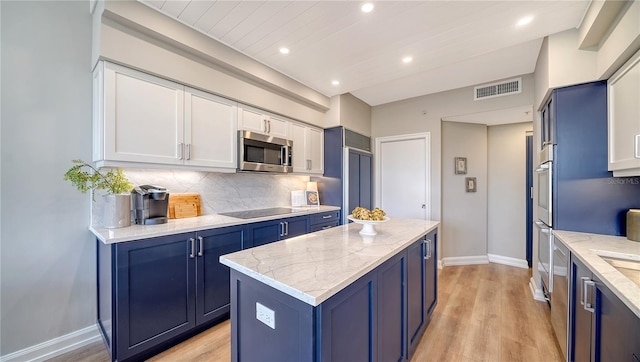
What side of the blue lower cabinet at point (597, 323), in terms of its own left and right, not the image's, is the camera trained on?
left

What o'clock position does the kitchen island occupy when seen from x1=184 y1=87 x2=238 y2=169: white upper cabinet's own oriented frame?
The kitchen island is roughly at 1 o'clock from the white upper cabinet.

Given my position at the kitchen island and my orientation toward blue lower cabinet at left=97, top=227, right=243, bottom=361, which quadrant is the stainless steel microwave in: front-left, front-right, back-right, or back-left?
front-right

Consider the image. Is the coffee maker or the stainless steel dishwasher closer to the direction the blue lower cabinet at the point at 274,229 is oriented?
the stainless steel dishwasher

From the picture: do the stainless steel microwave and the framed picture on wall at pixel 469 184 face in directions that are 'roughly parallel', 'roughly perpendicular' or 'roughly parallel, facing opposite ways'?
roughly perpendicular

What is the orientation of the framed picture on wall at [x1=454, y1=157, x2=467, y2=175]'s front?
toward the camera

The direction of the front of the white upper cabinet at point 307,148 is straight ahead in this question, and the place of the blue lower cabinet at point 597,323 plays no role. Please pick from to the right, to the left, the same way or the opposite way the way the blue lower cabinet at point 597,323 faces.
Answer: the opposite way

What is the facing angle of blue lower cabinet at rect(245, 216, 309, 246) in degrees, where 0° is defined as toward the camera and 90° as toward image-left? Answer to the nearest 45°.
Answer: approximately 315°

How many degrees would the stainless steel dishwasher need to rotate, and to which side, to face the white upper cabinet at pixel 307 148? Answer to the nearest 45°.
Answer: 0° — it already faces it

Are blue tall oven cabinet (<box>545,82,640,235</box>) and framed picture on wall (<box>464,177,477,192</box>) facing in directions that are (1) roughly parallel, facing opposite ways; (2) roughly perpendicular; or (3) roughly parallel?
roughly perpendicular

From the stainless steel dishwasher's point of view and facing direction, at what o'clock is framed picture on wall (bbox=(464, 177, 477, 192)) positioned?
The framed picture on wall is roughly at 2 o'clock from the stainless steel dishwasher.

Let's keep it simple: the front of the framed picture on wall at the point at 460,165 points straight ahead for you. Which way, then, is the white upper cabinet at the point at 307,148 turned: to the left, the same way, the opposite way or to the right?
to the left

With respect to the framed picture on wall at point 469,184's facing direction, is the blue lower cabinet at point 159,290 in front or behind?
in front

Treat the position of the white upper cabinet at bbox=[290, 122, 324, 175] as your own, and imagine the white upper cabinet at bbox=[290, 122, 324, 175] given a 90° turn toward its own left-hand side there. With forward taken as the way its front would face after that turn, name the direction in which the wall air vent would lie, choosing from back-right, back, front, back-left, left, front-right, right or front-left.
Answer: front-right

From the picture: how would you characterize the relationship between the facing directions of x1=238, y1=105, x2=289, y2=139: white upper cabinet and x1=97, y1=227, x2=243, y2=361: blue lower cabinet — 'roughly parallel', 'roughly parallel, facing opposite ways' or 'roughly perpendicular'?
roughly parallel

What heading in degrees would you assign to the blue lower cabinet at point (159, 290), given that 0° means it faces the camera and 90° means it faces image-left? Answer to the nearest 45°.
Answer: approximately 315°

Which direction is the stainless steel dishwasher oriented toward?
to the viewer's left

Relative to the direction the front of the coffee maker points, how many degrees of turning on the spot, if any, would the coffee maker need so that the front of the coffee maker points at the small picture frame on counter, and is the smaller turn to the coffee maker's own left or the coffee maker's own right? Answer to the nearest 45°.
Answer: approximately 45° to the coffee maker's own left

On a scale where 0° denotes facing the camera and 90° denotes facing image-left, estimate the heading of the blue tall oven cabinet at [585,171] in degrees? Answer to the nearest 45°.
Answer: approximately 90°

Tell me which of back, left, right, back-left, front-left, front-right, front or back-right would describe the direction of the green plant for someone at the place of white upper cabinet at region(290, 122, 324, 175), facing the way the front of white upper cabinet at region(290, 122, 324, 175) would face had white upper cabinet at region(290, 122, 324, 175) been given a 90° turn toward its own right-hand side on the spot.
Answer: front

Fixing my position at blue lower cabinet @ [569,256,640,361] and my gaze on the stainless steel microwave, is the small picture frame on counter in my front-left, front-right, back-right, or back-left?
front-right

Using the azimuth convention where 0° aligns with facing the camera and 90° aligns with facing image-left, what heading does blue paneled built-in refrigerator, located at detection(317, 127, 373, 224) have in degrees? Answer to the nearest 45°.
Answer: approximately 315°
